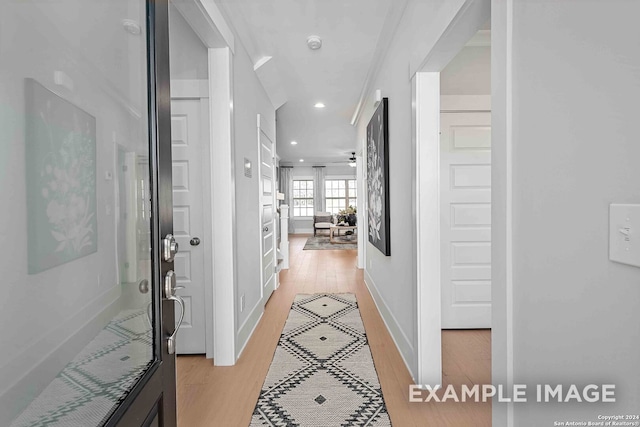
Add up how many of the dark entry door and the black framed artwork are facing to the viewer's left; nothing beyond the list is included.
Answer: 1

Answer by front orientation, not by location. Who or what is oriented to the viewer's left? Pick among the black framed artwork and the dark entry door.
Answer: the black framed artwork

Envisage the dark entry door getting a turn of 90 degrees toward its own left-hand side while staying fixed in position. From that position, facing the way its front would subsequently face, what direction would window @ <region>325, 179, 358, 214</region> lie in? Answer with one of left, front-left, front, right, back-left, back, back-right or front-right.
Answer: front

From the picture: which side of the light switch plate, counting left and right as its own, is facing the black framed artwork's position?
right

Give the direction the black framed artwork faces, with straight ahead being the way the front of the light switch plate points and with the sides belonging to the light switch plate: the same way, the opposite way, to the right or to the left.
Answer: the same way

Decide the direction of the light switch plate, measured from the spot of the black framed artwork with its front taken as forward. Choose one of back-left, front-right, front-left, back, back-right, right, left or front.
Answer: left

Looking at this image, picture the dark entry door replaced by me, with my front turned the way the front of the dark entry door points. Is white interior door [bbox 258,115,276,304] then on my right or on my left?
on my left

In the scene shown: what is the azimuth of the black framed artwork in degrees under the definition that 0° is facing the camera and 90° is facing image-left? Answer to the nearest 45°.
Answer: approximately 90°

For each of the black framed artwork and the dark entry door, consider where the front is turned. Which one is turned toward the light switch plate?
the dark entry door

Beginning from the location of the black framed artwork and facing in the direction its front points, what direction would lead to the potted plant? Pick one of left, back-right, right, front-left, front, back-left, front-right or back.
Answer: right

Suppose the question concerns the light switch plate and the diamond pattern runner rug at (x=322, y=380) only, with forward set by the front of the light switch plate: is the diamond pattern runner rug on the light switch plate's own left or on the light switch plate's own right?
on the light switch plate's own right

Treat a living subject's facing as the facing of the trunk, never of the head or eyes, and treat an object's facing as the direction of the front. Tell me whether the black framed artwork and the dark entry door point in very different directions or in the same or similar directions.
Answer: very different directions

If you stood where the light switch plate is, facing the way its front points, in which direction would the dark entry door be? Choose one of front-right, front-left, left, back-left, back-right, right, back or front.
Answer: front
